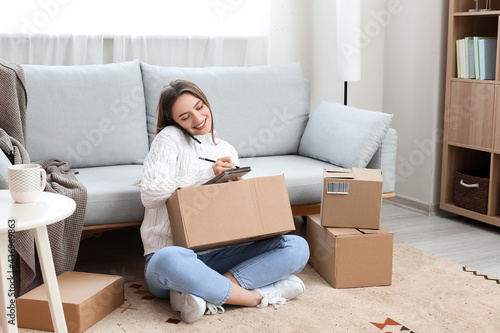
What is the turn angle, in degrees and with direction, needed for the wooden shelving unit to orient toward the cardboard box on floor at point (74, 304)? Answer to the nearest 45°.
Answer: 0° — it already faces it

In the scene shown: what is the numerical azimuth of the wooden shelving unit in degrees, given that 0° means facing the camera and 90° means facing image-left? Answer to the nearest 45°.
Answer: approximately 45°

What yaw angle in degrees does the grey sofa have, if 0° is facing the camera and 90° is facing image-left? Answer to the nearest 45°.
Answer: approximately 0°

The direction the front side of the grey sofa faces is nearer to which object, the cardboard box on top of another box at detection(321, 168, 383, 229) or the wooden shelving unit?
the cardboard box on top of another box

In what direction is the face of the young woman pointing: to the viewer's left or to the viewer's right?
to the viewer's right

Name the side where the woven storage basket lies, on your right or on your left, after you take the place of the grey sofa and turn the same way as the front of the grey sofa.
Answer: on your left

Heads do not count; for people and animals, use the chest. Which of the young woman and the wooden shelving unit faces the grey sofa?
the wooden shelving unit

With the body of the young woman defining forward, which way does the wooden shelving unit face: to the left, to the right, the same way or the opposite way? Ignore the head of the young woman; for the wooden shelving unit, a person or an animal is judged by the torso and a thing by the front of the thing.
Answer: to the right

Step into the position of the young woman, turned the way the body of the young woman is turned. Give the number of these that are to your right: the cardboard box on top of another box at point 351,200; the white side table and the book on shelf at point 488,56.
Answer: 1
